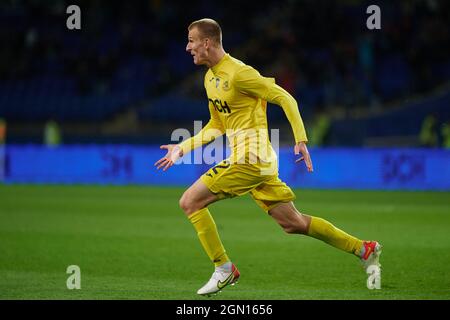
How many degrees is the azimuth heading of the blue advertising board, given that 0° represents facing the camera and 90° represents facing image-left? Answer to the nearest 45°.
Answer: approximately 0°

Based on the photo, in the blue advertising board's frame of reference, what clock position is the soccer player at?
The soccer player is roughly at 12 o'clock from the blue advertising board.
